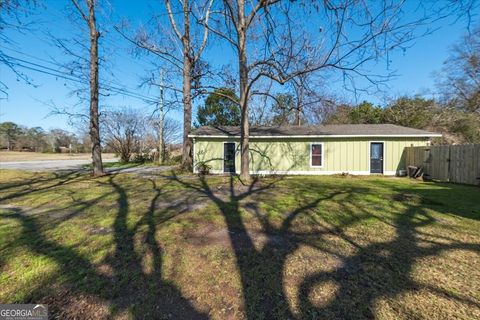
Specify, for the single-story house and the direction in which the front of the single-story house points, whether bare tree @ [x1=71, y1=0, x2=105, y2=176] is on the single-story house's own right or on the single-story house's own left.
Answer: on the single-story house's own right

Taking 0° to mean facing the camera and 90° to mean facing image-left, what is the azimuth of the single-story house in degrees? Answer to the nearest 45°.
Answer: approximately 0°

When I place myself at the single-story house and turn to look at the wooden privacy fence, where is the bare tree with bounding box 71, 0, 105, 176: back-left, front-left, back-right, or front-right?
back-right

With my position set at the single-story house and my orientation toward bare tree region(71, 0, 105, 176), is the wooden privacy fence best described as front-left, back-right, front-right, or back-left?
back-left

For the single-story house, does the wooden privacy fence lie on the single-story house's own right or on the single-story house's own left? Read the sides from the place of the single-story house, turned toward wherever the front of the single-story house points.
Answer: on the single-story house's own left
